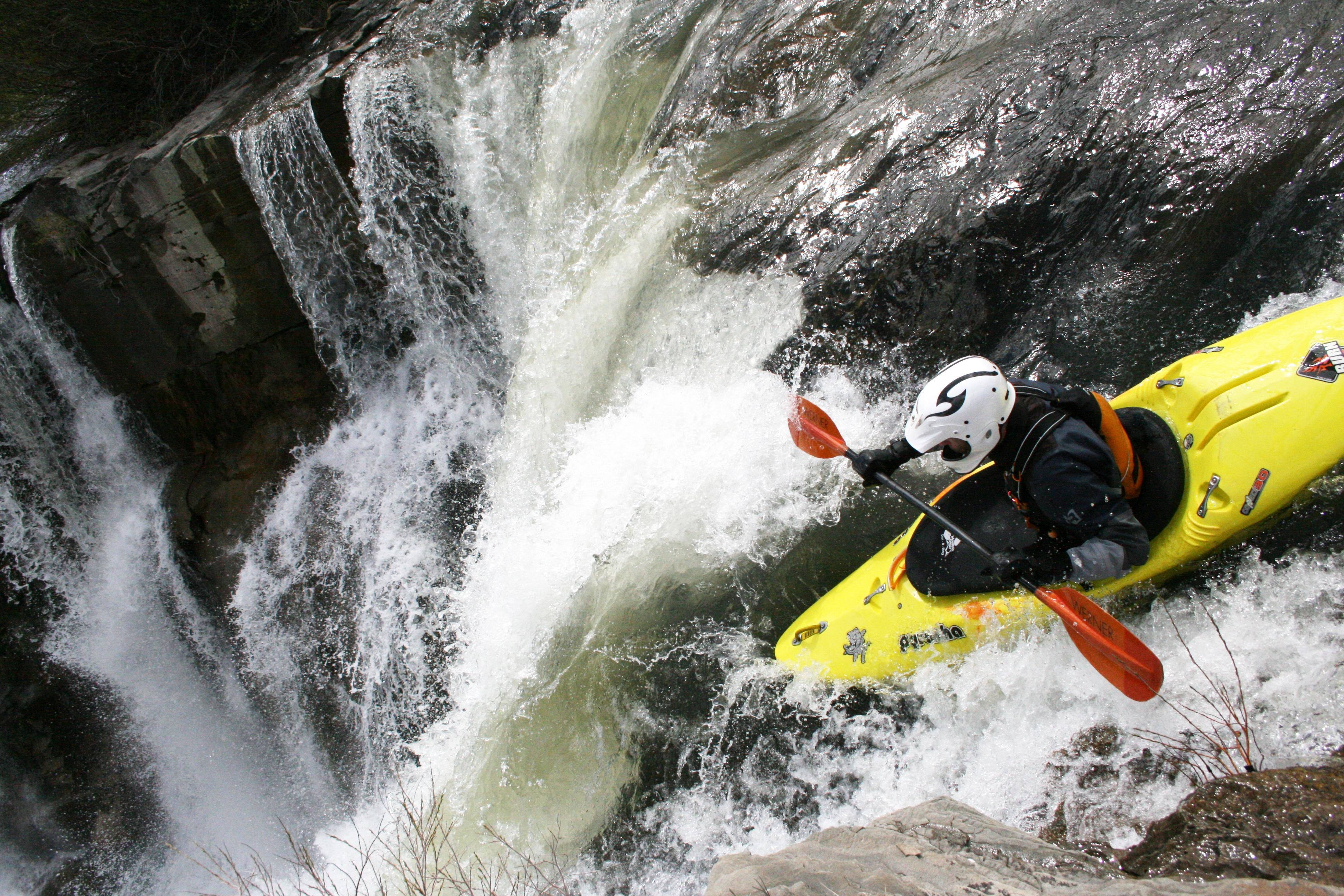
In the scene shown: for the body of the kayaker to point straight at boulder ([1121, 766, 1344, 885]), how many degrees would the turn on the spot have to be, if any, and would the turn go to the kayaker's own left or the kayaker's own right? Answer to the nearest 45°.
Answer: approximately 90° to the kayaker's own left

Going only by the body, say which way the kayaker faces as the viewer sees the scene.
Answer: to the viewer's left
